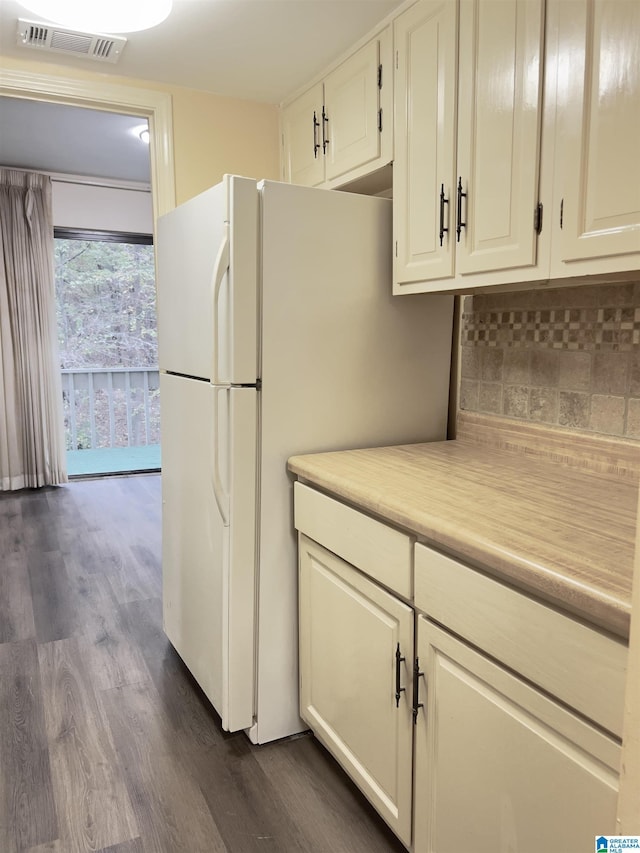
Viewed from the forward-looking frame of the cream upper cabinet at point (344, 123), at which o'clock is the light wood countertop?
The light wood countertop is roughly at 10 o'clock from the cream upper cabinet.

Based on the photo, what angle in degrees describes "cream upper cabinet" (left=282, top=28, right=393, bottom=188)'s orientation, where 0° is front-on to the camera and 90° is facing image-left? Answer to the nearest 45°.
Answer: approximately 45°
